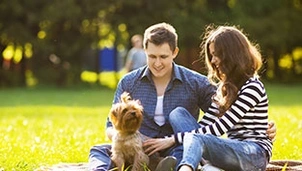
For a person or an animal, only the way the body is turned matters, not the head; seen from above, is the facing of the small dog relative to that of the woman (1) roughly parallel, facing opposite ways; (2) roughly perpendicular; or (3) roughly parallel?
roughly perpendicular

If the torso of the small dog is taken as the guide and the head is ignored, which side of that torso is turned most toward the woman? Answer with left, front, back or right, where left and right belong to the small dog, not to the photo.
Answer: left

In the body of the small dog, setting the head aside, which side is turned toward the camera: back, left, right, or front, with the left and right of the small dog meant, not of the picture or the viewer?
front

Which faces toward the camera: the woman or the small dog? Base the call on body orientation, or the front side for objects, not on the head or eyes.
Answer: the small dog

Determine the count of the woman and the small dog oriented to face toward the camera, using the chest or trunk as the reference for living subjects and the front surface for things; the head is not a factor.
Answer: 1

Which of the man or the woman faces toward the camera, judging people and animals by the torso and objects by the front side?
the man

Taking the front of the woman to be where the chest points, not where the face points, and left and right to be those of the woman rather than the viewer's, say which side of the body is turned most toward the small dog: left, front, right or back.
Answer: front

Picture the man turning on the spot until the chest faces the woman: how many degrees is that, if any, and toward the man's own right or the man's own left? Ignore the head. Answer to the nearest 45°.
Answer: approximately 45° to the man's own left

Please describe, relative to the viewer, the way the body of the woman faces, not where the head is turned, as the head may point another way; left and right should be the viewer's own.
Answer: facing to the left of the viewer

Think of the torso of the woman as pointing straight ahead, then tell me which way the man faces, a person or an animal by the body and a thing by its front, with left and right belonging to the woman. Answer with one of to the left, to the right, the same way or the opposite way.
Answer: to the left
